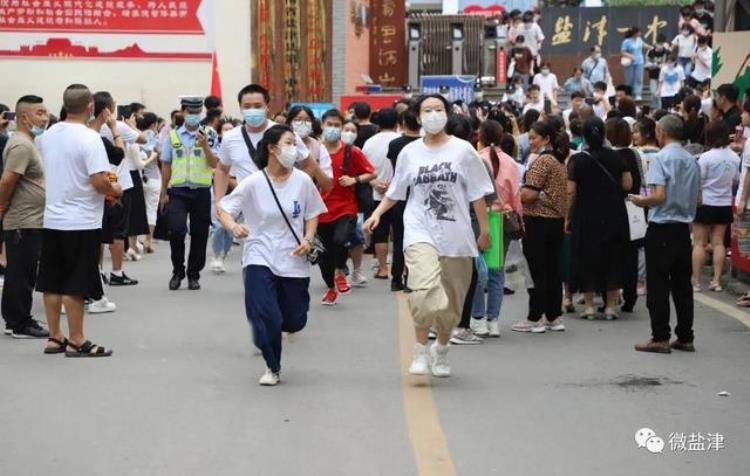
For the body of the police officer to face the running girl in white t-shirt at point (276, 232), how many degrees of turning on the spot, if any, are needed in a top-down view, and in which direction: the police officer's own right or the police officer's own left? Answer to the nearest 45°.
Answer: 0° — they already face them

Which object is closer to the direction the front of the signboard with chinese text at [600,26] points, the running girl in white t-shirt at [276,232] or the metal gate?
the running girl in white t-shirt

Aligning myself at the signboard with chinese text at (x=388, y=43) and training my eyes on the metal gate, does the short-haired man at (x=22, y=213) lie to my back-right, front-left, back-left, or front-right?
back-right

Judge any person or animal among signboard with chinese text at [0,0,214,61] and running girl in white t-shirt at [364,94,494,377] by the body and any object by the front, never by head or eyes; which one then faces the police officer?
the signboard with chinese text

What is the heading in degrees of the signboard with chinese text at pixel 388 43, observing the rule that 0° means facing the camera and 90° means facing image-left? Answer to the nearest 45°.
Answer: approximately 0°

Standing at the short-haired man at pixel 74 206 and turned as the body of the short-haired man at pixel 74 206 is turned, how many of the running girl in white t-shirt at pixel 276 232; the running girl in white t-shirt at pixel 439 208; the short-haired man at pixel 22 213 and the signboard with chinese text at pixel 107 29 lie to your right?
2

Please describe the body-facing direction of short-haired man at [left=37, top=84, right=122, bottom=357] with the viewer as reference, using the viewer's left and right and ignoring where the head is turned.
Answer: facing away from the viewer and to the right of the viewer

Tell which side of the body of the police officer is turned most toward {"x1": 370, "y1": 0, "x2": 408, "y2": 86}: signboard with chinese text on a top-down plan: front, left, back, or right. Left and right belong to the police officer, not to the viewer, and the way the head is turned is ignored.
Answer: back

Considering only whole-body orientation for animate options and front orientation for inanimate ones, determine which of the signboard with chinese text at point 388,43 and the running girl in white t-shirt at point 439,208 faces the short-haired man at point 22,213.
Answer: the signboard with chinese text

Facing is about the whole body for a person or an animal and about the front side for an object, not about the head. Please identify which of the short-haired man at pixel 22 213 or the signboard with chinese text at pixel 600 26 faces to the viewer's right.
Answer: the short-haired man

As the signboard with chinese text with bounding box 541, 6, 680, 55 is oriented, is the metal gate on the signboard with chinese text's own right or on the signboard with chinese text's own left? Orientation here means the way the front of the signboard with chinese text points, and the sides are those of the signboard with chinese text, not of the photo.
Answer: on the signboard with chinese text's own right

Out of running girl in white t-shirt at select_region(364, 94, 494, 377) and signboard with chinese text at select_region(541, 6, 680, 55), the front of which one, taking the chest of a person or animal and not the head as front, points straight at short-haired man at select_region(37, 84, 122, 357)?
the signboard with chinese text
